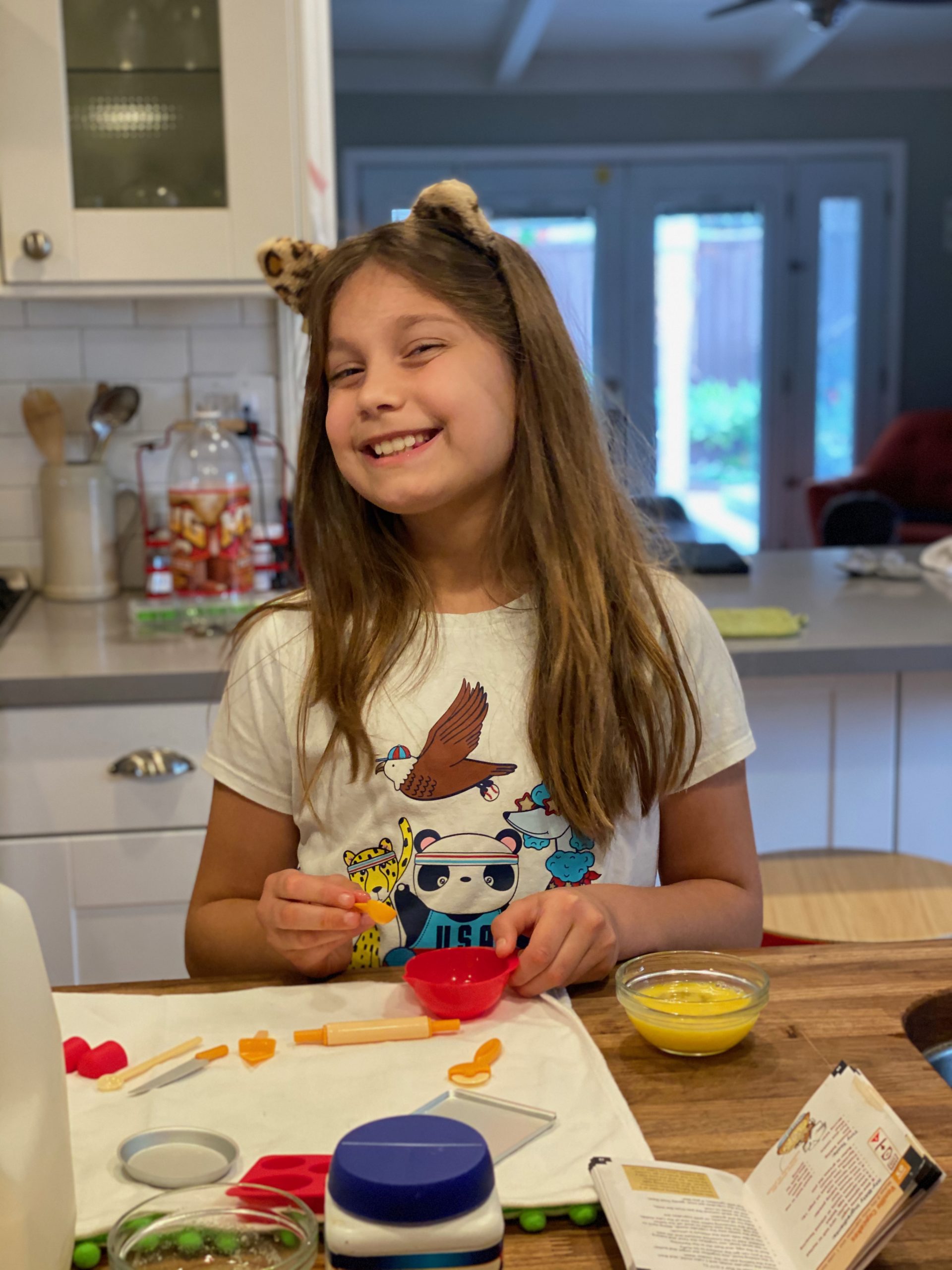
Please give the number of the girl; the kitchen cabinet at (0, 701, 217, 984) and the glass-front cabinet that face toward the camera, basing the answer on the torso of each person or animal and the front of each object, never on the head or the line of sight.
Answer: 3

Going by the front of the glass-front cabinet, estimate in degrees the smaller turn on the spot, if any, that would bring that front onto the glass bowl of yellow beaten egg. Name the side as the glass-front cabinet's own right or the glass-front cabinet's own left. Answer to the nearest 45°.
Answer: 0° — it already faces it

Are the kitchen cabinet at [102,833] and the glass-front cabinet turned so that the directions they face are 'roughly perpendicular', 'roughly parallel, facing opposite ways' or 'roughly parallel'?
roughly parallel

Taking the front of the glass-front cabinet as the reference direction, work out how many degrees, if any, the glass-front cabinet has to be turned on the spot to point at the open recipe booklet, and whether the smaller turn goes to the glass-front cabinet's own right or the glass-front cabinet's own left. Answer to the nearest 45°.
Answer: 0° — it already faces it

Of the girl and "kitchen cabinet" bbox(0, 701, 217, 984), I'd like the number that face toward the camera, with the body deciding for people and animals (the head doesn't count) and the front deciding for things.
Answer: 2

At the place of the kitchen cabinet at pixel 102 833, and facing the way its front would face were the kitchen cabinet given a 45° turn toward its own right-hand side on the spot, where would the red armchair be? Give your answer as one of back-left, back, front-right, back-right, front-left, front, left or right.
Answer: back

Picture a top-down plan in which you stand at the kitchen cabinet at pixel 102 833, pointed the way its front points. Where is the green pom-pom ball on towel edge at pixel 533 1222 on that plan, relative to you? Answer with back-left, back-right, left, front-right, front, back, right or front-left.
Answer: front

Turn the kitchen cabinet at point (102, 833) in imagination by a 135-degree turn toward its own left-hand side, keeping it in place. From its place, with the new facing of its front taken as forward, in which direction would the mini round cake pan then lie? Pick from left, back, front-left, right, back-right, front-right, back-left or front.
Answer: back-right

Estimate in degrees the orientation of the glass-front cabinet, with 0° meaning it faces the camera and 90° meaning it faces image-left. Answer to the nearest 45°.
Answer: approximately 0°

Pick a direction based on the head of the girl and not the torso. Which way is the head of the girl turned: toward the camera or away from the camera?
toward the camera

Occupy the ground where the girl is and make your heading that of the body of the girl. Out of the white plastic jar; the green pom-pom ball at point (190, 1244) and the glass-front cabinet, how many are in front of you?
2

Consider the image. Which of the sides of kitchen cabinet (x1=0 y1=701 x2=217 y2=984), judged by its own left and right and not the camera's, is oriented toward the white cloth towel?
front

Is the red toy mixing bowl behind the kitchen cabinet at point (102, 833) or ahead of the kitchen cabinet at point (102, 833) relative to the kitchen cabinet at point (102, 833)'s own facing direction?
ahead

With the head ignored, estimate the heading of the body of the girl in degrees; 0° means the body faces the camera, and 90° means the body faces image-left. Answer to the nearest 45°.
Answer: approximately 0°

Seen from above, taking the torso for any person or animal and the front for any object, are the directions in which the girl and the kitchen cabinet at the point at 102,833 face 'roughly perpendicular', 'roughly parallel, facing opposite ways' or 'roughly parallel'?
roughly parallel

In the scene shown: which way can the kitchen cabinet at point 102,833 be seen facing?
toward the camera

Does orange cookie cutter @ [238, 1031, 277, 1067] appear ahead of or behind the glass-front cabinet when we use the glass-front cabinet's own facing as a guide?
ahead
